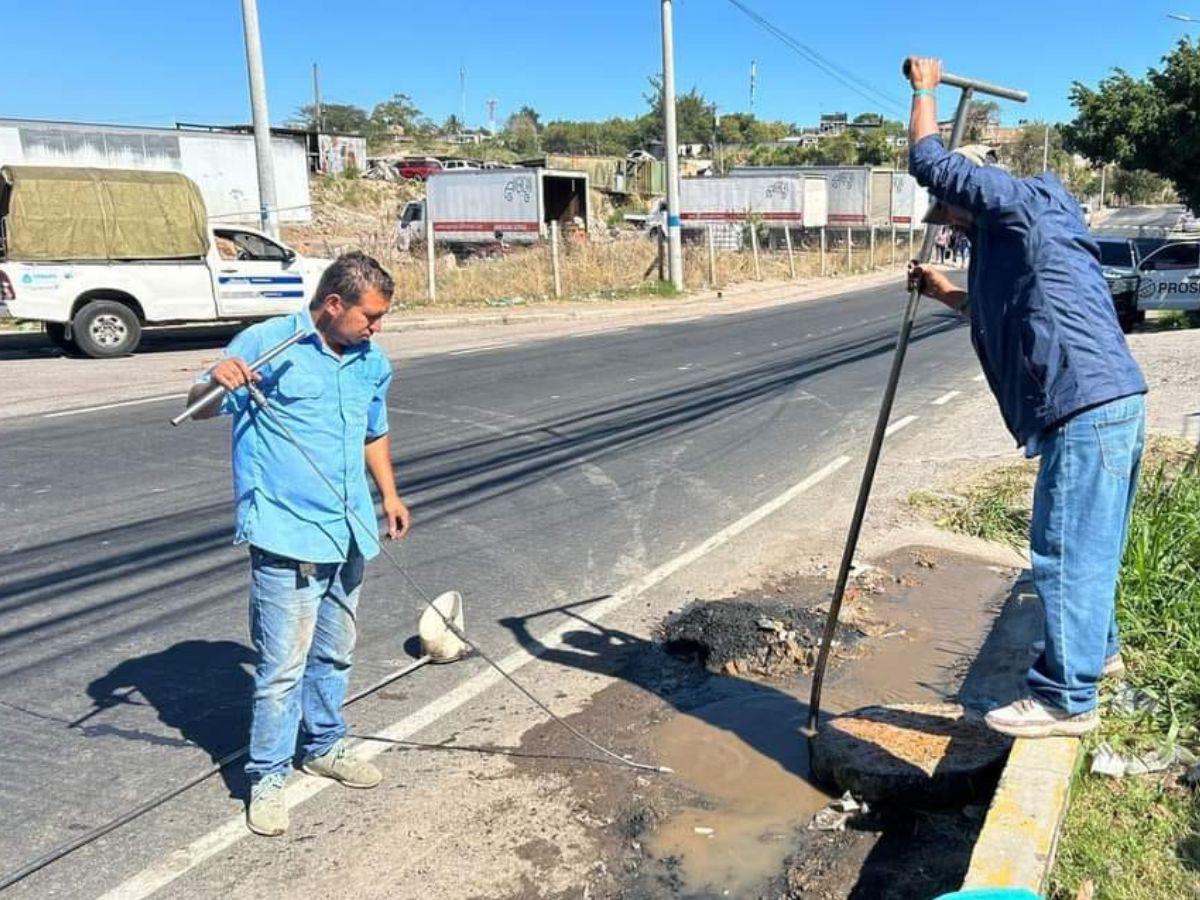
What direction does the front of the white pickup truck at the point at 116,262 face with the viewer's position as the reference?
facing to the right of the viewer

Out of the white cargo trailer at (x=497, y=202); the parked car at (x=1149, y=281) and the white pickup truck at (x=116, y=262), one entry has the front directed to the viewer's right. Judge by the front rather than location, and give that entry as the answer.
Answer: the white pickup truck

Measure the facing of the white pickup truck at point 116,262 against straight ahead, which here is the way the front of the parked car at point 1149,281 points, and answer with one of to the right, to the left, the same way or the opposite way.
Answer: the opposite way

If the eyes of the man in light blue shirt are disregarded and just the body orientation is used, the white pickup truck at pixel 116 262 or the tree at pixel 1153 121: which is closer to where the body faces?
the tree

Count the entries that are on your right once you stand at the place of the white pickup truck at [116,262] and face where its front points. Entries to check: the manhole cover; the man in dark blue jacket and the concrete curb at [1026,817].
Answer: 3

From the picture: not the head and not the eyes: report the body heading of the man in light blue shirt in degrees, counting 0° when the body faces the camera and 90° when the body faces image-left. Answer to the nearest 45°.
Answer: approximately 315°

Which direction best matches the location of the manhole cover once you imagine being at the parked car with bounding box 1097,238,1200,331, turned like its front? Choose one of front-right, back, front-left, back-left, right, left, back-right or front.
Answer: front-left

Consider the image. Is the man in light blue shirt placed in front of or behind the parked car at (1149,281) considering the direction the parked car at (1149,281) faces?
in front

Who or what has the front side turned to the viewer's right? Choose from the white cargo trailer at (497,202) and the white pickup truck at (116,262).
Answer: the white pickup truck

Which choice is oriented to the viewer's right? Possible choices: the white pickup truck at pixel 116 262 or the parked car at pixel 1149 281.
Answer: the white pickup truck

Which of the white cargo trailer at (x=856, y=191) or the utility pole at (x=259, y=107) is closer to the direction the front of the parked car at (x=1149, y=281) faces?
the utility pole

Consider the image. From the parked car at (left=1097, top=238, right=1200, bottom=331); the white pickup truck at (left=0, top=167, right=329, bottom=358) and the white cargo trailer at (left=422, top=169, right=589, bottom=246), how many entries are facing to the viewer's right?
1

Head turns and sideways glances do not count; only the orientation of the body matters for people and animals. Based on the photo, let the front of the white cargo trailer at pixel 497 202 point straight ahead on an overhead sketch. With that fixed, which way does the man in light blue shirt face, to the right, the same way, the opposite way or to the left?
the opposite way

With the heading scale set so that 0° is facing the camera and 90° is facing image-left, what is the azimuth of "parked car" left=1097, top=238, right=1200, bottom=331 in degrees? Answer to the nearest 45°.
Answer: approximately 45°
